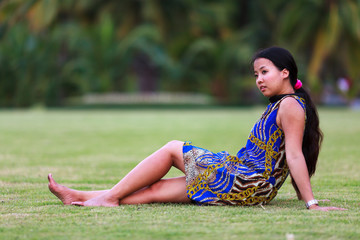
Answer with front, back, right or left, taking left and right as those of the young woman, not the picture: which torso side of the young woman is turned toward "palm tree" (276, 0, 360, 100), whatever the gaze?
right

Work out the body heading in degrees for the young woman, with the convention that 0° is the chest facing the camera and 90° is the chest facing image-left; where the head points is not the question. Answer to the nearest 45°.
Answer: approximately 90°

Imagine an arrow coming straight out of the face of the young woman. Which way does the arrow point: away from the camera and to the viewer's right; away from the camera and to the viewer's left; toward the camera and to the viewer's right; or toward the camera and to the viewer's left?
toward the camera and to the viewer's left
